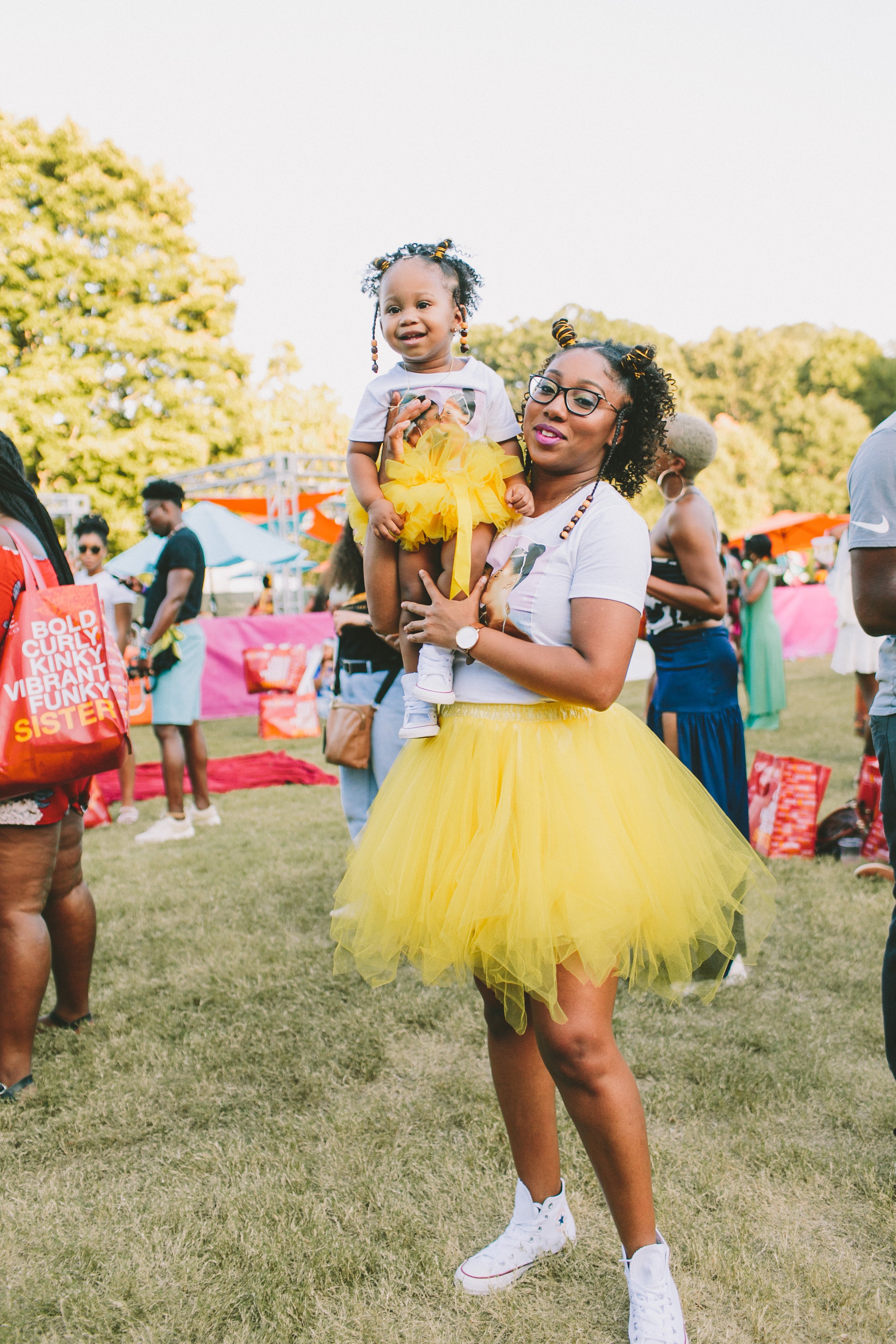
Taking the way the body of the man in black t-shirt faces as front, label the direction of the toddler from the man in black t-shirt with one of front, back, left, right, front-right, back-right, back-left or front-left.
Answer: left

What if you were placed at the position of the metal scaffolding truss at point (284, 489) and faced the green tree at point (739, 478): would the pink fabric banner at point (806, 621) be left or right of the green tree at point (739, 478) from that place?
right

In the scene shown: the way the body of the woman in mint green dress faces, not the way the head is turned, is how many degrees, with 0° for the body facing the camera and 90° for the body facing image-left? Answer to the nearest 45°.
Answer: approximately 90°

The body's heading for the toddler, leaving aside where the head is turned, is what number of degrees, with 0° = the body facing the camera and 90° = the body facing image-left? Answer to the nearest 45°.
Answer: approximately 0°
